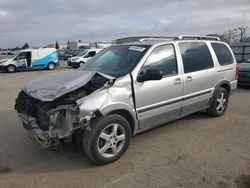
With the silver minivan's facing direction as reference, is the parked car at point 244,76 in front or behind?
behind

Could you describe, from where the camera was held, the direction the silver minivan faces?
facing the viewer and to the left of the viewer

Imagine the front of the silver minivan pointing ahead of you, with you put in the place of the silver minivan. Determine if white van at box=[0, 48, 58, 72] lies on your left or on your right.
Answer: on your right

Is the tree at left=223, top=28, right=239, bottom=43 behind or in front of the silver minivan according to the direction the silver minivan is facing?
behind
